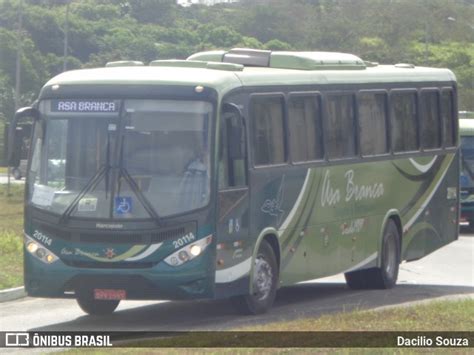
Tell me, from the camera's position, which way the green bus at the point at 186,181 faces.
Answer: facing the viewer and to the left of the viewer

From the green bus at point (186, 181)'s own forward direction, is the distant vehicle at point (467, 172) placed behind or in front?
behind
